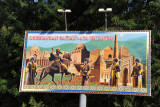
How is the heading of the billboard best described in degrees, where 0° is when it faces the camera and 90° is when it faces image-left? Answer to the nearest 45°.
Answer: approximately 0°
